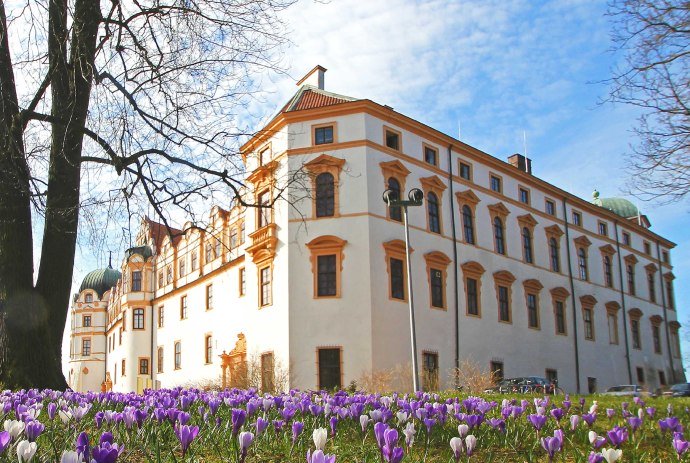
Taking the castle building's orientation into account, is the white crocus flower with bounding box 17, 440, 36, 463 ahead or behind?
ahead
